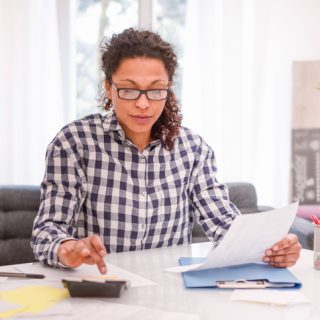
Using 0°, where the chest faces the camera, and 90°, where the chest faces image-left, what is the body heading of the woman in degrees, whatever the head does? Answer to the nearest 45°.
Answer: approximately 0°

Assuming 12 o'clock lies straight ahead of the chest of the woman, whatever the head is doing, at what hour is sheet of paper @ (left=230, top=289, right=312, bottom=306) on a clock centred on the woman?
The sheet of paper is roughly at 11 o'clock from the woman.

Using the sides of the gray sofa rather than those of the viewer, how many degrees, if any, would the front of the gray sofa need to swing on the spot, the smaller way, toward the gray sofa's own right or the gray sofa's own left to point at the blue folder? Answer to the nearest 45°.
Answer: approximately 45° to the gray sofa's own left

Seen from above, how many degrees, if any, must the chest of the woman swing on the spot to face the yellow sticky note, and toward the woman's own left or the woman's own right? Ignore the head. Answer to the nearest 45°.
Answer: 0° — they already face it

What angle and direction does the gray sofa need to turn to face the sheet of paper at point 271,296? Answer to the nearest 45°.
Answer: approximately 45° to its left
